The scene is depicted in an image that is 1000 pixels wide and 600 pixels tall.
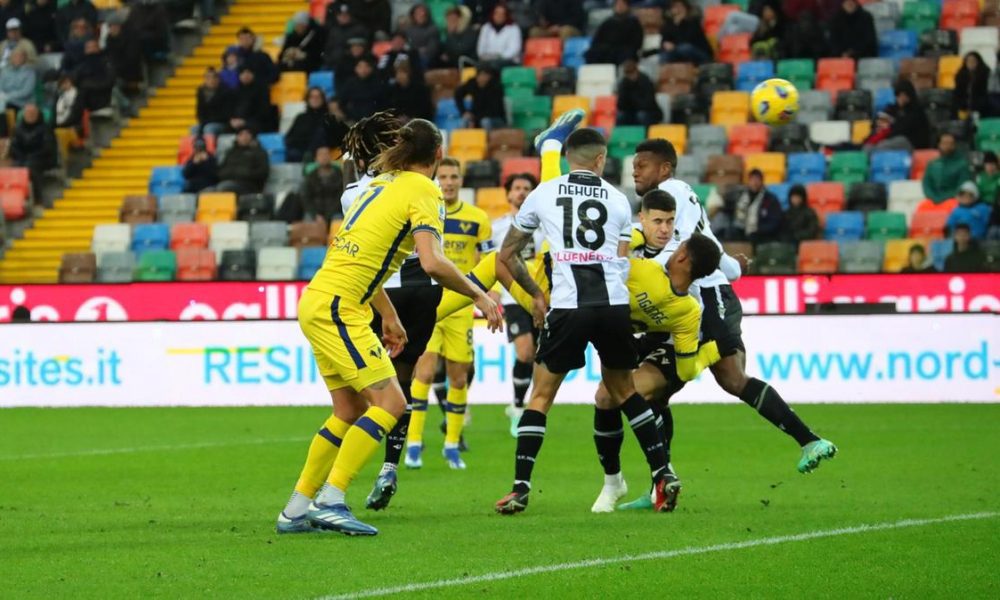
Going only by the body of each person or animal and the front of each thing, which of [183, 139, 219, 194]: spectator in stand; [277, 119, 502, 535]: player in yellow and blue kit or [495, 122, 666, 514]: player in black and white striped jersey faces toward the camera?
the spectator in stand

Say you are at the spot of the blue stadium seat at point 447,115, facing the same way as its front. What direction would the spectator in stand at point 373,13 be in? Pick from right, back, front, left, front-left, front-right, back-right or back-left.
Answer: back-right

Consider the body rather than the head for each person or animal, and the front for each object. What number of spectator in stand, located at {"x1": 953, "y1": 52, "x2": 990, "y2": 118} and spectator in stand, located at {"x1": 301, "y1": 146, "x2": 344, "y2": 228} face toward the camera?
2

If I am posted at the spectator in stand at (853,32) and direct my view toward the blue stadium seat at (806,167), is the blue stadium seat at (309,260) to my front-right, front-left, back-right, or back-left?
front-right

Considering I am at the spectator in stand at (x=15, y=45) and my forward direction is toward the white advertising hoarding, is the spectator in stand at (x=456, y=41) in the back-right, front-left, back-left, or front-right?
front-left

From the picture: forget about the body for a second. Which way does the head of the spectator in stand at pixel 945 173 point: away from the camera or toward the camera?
toward the camera

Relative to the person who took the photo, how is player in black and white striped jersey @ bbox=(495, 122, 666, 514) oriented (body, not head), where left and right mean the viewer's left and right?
facing away from the viewer

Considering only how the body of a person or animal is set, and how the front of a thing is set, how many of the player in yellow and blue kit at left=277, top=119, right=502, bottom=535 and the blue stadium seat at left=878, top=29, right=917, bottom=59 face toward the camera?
1

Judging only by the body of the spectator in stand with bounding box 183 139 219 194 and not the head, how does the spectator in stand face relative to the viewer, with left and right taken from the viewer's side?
facing the viewer

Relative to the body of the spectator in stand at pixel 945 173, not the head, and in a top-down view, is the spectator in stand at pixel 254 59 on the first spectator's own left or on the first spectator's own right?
on the first spectator's own right

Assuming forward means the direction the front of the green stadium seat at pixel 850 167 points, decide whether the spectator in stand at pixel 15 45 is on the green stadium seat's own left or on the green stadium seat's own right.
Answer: on the green stadium seat's own right

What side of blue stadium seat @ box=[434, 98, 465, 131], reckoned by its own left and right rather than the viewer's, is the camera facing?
front
